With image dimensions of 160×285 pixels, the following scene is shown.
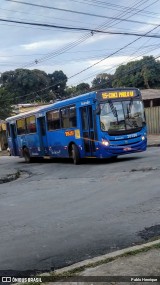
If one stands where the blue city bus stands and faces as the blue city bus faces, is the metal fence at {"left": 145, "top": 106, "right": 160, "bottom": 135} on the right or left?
on its left

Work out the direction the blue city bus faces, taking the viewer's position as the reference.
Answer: facing the viewer and to the right of the viewer

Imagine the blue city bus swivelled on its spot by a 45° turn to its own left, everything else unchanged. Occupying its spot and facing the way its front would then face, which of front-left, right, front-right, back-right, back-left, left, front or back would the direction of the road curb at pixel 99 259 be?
right
